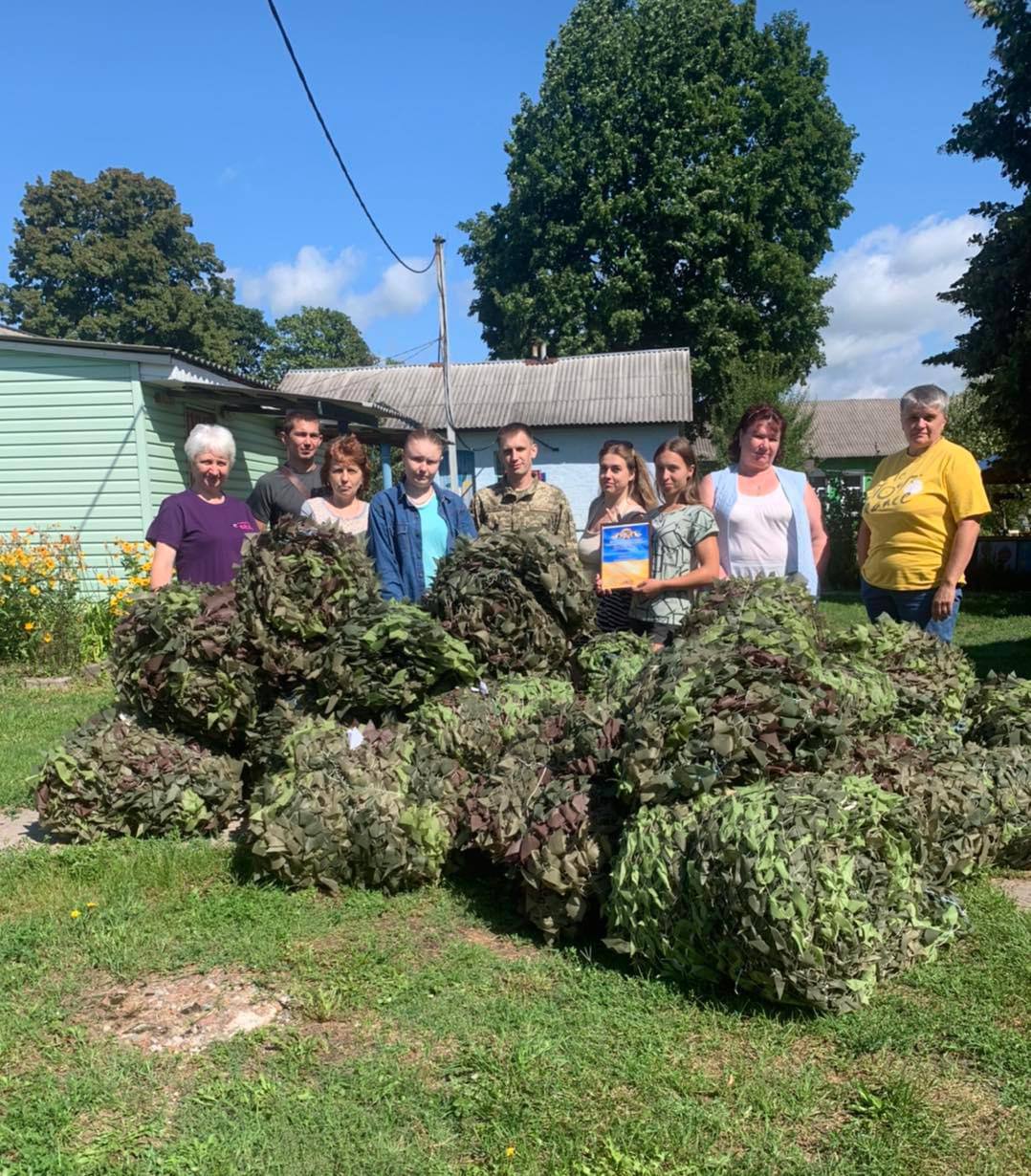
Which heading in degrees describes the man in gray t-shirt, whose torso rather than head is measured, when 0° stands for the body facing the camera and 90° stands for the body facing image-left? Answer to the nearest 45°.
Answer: approximately 315°

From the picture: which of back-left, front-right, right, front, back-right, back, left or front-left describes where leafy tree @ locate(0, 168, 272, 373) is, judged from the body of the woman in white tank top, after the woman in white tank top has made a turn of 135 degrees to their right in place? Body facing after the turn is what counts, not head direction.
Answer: front

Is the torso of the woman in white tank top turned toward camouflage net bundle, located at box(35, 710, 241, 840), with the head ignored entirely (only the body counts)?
no

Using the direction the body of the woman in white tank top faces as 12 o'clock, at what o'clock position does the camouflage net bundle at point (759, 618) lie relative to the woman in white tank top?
The camouflage net bundle is roughly at 12 o'clock from the woman in white tank top.

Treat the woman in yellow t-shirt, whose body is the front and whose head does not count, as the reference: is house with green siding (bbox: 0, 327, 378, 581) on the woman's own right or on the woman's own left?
on the woman's own right

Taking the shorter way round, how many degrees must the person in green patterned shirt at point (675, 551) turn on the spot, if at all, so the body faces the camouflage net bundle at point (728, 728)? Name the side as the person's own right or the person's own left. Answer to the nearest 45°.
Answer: approximately 45° to the person's own left

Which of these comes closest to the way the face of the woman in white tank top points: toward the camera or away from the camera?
toward the camera

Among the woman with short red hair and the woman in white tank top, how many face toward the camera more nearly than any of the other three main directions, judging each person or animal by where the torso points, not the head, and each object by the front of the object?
2

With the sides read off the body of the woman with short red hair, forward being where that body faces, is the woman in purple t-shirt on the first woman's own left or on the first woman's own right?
on the first woman's own right

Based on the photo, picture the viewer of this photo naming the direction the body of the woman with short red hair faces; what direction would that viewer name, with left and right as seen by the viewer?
facing the viewer

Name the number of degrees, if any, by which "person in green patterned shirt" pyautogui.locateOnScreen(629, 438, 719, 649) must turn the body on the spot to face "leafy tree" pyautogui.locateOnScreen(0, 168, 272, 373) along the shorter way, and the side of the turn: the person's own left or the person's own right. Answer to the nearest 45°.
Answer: approximately 90° to the person's own right

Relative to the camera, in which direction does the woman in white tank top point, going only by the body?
toward the camera

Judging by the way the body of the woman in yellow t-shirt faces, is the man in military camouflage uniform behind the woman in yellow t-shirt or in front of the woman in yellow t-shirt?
in front

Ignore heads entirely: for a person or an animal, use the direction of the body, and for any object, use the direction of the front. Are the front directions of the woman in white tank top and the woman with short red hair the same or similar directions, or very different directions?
same or similar directions

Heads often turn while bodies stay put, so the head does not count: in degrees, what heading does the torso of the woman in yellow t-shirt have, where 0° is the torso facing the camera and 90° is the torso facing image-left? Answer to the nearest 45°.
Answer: approximately 45°

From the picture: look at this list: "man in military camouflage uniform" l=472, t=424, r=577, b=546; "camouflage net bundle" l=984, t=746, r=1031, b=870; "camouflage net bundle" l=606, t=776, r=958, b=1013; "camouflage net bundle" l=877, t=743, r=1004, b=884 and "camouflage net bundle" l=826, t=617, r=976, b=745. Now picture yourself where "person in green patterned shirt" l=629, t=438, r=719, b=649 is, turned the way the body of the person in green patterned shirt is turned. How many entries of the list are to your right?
1
